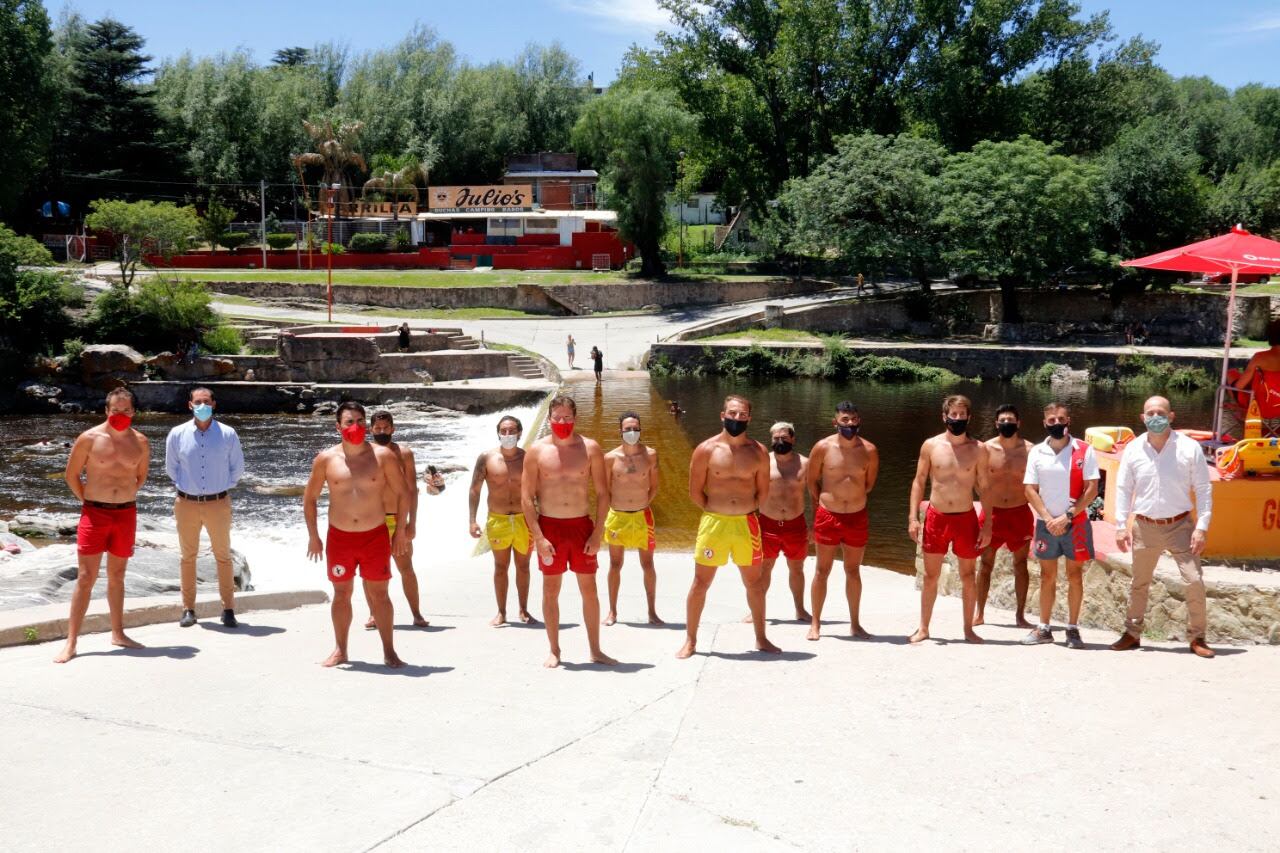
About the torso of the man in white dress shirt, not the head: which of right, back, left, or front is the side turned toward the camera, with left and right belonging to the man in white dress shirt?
front

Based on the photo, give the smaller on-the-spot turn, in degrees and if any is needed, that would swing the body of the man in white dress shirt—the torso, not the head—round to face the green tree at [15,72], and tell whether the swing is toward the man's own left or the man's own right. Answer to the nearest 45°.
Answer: approximately 135° to the man's own right

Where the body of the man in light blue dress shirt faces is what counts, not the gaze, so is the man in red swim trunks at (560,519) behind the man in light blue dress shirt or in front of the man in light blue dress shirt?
in front

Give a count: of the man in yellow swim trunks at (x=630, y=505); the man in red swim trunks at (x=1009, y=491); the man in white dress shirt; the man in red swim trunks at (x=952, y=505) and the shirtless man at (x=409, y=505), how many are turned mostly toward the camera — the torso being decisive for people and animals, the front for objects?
5

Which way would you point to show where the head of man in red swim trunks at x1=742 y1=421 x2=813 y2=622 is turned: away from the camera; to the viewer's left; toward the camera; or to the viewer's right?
toward the camera

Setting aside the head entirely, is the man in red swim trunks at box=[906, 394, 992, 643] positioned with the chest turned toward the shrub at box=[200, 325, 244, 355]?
no

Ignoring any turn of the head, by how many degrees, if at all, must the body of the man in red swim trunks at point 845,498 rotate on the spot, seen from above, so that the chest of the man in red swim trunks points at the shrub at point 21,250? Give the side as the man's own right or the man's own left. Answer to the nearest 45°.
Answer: approximately 135° to the man's own right

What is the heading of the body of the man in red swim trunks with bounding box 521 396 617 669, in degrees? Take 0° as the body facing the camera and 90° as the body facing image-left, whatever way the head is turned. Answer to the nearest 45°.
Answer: approximately 0°

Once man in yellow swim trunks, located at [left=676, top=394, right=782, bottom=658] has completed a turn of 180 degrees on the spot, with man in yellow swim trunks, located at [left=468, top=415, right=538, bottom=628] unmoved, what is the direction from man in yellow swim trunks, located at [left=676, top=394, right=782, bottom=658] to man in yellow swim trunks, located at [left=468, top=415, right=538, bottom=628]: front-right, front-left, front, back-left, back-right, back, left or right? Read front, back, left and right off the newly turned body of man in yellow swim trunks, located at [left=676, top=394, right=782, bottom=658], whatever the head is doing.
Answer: front-left

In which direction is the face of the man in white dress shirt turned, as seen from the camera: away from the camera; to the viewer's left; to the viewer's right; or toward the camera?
toward the camera

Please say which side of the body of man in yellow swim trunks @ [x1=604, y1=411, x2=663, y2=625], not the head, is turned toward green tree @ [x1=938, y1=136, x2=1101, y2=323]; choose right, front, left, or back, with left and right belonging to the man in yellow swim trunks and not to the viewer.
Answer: back

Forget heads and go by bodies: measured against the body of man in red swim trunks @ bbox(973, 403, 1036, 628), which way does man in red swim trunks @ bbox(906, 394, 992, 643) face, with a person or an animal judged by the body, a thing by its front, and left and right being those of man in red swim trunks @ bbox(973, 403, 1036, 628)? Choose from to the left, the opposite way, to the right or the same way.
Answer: the same way

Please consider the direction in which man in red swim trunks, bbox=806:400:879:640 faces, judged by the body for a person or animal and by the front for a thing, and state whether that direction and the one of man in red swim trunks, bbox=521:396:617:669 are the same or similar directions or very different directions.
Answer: same or similar directions

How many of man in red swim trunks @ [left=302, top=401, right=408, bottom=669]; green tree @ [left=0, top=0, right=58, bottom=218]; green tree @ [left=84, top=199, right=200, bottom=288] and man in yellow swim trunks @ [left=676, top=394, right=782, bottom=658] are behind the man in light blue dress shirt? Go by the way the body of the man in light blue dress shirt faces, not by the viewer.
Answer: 2

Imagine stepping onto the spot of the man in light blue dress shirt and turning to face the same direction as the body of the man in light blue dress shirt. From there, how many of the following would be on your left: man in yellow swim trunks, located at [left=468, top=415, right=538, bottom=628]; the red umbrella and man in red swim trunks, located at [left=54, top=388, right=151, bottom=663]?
2

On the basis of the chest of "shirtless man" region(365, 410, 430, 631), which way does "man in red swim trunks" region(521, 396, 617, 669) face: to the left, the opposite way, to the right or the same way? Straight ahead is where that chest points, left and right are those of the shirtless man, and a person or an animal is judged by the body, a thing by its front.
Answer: the same way

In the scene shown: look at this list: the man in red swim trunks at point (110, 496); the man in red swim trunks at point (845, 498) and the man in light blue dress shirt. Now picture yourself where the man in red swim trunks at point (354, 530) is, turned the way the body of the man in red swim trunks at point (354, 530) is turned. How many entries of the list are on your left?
1

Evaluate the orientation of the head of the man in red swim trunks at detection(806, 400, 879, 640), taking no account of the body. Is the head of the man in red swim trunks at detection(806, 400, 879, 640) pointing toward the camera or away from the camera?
toward the camera

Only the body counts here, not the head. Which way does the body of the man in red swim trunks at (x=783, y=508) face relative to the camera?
toward the camera

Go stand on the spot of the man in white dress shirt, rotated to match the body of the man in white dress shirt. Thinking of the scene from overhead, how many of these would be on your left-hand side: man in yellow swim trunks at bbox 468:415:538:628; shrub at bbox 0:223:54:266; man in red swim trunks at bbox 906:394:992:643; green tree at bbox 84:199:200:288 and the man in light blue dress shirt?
0

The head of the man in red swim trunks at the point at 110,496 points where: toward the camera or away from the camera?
toward the camera

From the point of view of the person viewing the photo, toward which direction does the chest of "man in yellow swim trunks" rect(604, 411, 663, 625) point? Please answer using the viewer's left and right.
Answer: facing the viewer

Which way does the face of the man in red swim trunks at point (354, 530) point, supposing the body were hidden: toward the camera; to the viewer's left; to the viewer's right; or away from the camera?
toward the camera
